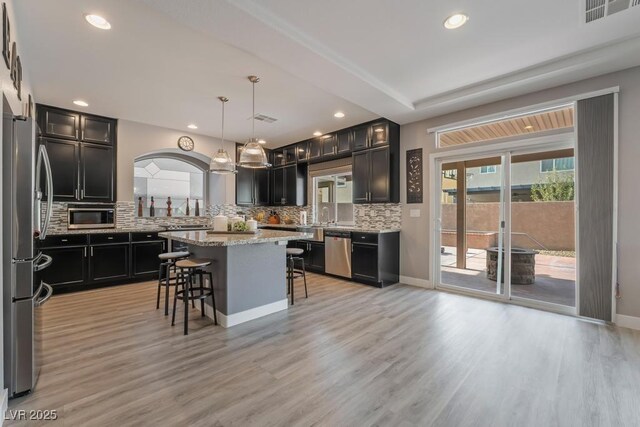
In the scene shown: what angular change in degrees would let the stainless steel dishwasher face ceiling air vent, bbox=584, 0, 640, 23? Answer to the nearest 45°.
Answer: approximately 90° to its left

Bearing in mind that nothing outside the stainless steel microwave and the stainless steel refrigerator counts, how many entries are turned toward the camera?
1

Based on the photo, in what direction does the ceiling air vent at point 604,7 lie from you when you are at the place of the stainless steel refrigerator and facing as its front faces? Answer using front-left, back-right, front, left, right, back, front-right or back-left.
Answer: front-right

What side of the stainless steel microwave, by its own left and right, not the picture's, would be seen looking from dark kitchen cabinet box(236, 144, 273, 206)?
left

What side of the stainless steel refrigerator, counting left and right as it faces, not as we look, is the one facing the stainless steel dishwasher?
front

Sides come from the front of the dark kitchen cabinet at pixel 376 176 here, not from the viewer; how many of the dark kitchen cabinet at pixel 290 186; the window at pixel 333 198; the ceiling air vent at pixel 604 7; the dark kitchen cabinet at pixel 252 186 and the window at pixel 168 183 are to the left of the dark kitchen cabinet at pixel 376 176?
1

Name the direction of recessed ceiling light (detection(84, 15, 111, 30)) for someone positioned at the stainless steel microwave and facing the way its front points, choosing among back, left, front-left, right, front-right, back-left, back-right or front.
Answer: front

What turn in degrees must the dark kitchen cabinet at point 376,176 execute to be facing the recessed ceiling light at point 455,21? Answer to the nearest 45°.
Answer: approximately 45° to its left

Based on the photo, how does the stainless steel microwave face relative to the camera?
toward the camera

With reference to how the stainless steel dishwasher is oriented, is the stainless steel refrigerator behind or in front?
in front

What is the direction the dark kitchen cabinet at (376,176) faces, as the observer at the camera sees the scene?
facing the viewer and to the left of the viewer

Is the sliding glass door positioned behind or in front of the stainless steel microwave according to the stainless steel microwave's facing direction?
in front

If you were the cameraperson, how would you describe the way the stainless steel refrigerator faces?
facing to the right of the viewer
